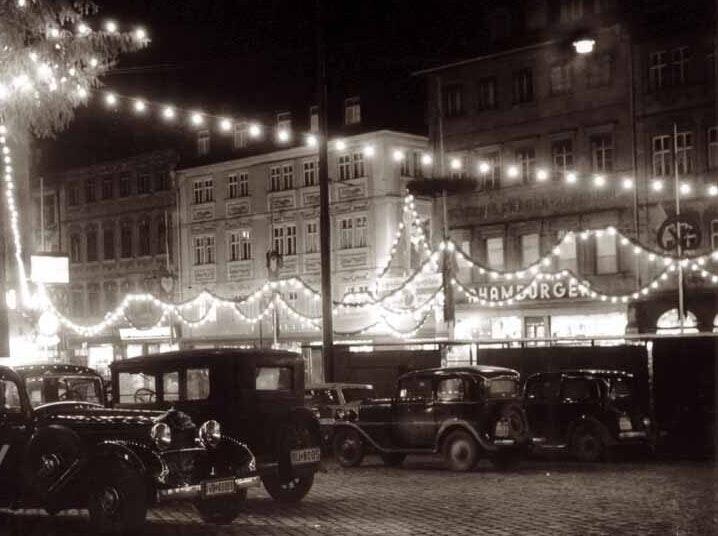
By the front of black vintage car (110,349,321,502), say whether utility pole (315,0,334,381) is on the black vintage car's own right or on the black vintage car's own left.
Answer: on the black vintage car's own right

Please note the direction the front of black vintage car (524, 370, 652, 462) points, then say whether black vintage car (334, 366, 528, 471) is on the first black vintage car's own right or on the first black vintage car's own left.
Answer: on the first black vintage car's own left

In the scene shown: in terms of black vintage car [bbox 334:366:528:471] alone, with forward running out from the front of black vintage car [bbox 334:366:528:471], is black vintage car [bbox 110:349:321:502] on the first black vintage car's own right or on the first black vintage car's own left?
on the first black vintage car's own left

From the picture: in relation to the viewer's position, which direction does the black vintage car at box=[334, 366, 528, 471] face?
facing away from the viewer and to the left of the viewer

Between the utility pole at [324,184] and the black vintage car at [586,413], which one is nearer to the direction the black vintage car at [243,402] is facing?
the utility pole

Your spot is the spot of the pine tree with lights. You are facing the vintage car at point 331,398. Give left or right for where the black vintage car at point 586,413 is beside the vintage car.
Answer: right

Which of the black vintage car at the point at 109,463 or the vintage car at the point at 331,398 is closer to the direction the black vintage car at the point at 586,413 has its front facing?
the vintage car
